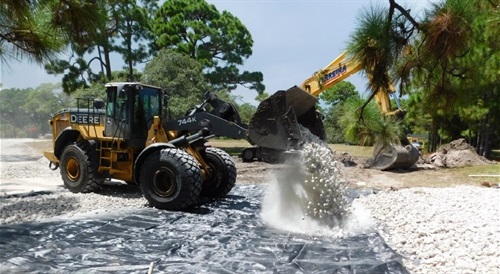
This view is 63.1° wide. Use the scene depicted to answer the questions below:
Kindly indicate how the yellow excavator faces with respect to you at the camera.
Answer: facing to the right of the viewer

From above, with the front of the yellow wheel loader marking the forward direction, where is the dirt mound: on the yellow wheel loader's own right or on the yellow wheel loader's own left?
on the yellow wheel loader's own left

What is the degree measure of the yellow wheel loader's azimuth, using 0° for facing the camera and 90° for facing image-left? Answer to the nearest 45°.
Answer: approximately 315°

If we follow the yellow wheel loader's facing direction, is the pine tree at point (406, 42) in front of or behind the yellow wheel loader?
in front

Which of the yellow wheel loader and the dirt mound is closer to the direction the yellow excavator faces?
the dirt mound

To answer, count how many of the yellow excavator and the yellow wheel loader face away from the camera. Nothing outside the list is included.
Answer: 0

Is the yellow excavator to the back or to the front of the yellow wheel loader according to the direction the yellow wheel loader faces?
to the front
